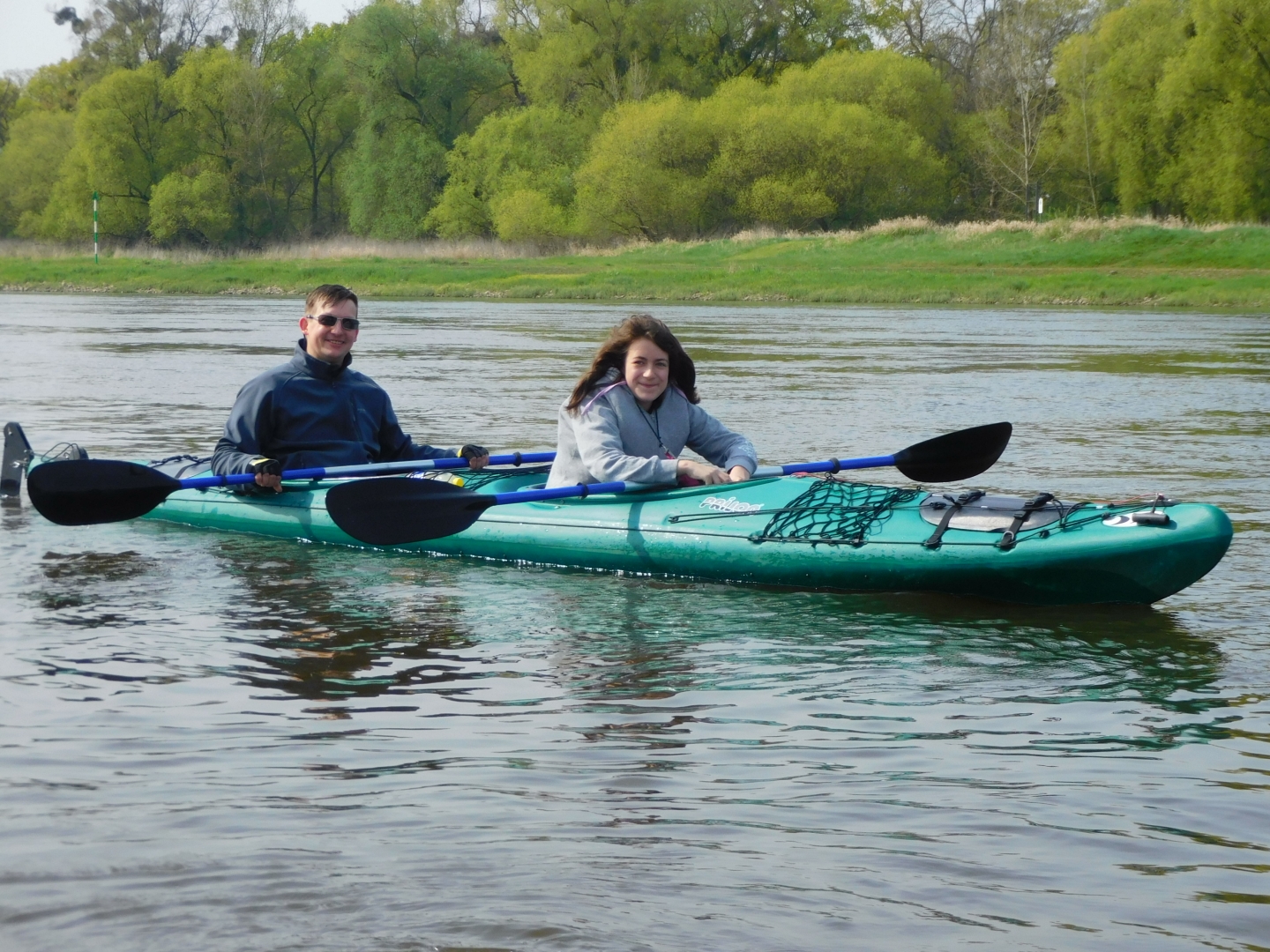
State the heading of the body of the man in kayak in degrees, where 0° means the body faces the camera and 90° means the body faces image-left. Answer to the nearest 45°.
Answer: approximately 315°

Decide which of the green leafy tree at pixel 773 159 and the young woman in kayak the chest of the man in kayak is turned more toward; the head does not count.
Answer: the young woman in kayak

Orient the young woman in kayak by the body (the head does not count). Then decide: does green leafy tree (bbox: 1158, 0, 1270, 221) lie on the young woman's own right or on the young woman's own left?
on the young woman's own left

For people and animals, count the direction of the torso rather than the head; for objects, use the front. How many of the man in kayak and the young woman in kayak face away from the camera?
0

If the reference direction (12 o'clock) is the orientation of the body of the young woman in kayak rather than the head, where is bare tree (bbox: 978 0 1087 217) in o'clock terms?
The bare tree is roughly at 8 o'clock from the young woman in kayak.

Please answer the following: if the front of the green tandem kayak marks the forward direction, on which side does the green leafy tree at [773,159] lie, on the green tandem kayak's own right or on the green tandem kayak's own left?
on the green tandem kayak's own left

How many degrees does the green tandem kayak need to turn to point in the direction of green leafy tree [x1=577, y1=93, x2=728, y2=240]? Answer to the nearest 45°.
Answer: approximately 135° to its left

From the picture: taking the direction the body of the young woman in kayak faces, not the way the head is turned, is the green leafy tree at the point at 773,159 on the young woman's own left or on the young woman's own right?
on the young woman's own left

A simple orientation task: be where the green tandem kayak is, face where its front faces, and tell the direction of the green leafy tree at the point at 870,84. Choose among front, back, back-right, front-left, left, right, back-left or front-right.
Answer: back-left

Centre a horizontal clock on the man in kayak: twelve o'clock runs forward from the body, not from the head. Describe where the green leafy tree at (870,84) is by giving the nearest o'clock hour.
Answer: The green leafy tree is roughly at 8 o'clock from the man in kayak.

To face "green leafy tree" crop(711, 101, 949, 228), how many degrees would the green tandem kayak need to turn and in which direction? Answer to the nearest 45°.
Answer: approximately 135° to its left
